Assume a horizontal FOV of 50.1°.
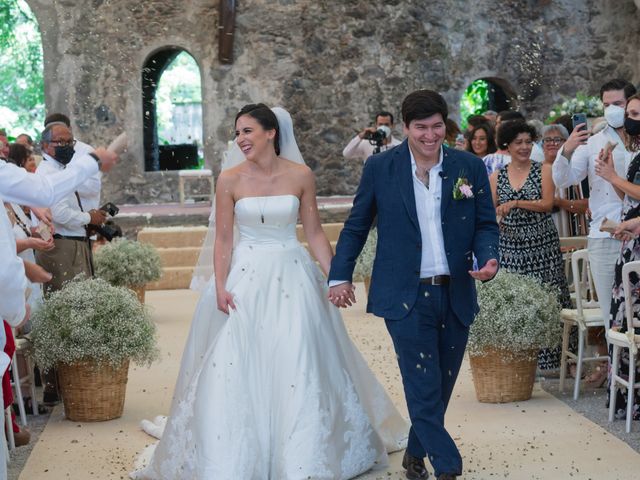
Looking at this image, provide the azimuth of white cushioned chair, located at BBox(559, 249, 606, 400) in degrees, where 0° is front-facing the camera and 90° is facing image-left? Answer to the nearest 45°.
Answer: approximately 135°

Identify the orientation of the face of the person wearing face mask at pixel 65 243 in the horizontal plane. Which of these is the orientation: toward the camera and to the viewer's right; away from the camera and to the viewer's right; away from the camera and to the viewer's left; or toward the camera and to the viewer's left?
toward the camera and to the viewer's right

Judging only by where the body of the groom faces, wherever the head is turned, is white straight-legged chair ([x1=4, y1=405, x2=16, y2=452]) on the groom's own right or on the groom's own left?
on the groom's own right

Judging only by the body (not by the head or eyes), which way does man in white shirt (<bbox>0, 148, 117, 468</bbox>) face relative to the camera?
to the viewer's right

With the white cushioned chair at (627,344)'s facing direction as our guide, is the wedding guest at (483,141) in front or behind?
in front

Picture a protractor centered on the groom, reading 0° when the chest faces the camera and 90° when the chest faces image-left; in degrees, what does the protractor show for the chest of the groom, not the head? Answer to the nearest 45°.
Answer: approximately 0°

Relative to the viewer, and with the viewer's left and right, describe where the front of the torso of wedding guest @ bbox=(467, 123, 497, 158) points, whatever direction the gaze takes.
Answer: facing the viewer and to the left of the viewer

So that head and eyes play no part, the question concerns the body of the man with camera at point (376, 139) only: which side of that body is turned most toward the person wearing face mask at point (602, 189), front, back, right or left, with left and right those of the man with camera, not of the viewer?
front

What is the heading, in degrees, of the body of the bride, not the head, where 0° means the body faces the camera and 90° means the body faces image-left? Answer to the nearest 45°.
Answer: approximately 0°

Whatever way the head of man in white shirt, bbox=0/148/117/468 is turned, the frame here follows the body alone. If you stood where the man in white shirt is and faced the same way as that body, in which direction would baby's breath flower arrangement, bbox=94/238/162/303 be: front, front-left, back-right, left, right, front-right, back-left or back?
left

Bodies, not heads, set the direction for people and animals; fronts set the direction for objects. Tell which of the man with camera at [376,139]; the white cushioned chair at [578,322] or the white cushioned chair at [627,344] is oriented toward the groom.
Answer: the man with camera

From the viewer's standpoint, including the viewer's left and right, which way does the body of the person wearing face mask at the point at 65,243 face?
facing the viewer and to the right of the viewer
